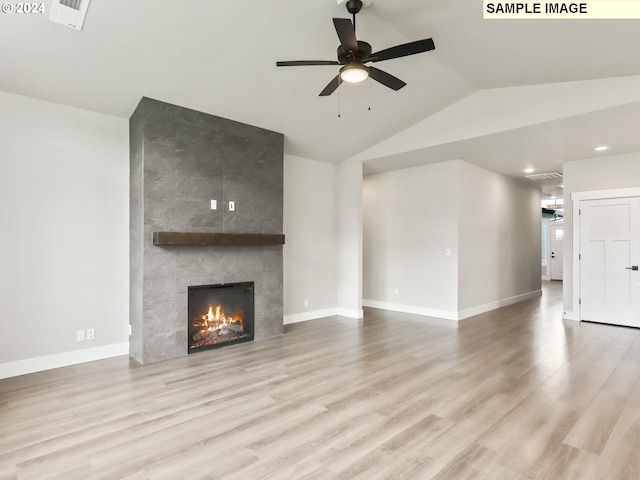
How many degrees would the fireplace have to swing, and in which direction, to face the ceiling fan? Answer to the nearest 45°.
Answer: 0° — it already faces it

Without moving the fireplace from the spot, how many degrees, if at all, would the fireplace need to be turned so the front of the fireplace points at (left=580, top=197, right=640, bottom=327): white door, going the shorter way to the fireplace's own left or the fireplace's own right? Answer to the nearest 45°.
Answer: approximately 45° to the fireplace's own left

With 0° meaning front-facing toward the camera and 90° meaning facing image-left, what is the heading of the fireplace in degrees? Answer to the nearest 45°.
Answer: approximately 315°
